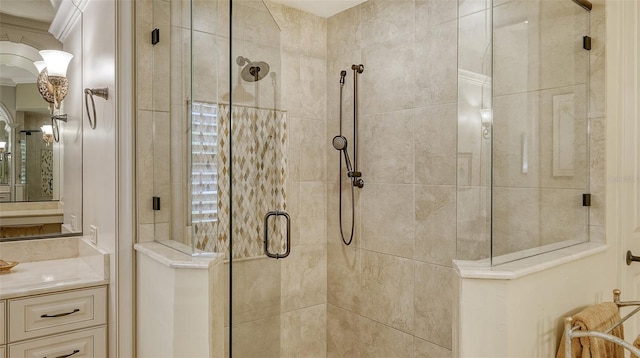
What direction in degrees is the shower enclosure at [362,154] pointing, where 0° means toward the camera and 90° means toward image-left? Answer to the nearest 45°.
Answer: approximately 0°

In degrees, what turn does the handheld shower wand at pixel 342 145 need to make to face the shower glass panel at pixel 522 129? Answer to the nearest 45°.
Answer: approximately 90° to its left

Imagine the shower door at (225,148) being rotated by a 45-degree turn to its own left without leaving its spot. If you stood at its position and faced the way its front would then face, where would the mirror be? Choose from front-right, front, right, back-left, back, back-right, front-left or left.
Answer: back

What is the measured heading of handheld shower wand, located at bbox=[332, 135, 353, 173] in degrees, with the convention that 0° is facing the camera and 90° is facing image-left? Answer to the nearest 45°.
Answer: approximately 45°

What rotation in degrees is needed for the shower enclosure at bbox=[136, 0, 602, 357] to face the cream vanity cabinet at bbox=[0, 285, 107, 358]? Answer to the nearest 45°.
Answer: approximately 90° to its right

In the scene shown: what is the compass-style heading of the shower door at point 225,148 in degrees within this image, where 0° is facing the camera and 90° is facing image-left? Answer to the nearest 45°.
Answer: approximately 0°
